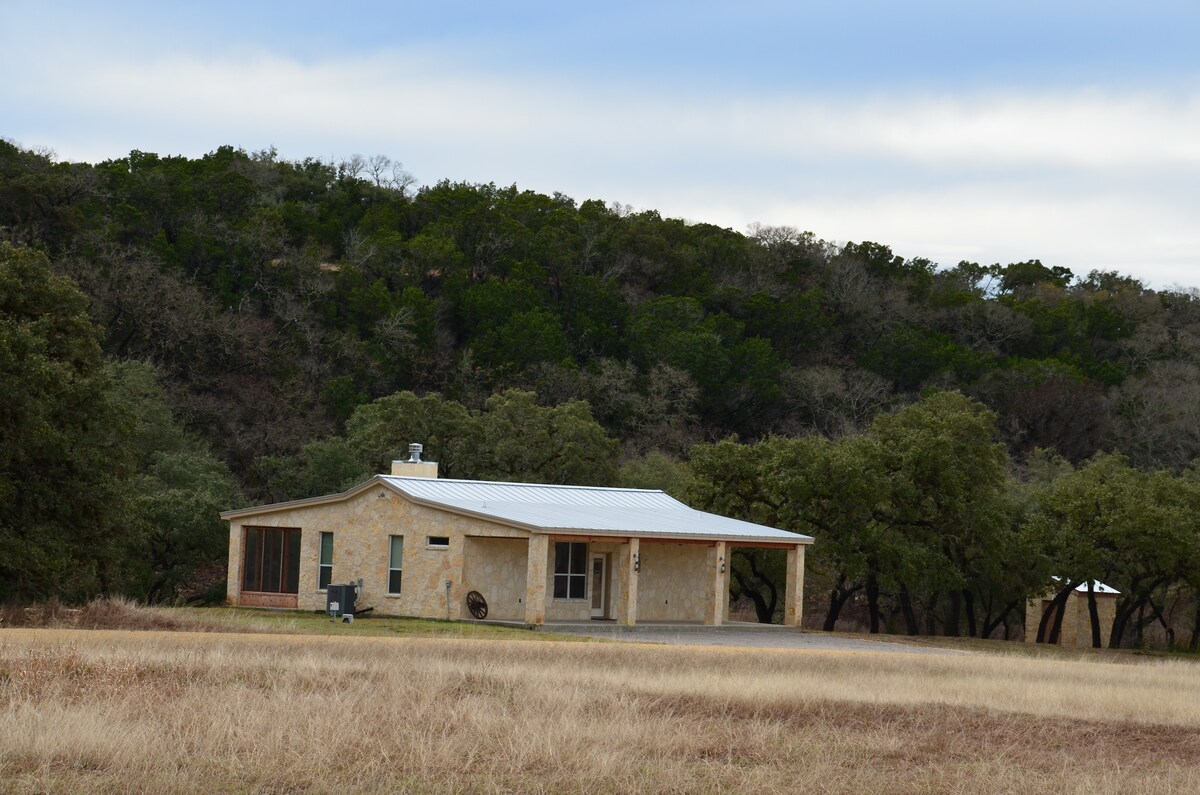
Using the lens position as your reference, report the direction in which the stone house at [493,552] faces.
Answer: facing the viewer and to the right of the viewer

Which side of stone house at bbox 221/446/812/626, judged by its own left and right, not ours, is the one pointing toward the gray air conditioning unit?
right
